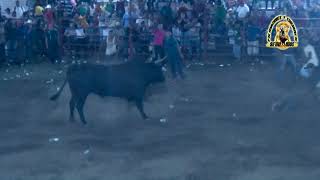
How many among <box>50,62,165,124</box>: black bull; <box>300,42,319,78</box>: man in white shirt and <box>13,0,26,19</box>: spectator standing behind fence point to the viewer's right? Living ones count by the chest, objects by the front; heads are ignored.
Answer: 1

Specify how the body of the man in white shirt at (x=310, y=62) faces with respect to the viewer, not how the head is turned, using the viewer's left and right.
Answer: facing to the left of the viewer

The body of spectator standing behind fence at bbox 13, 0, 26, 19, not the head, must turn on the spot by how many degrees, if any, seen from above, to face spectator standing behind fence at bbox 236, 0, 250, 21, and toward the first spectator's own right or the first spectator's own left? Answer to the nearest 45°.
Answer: approximately 45° to the first spectator's own left

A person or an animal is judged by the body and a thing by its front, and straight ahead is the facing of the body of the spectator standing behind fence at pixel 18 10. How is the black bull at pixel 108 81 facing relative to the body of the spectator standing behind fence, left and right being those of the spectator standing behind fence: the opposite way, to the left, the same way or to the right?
to the left

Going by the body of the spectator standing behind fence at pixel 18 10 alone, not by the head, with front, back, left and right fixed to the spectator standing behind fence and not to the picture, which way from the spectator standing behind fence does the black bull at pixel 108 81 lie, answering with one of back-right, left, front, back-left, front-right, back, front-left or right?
front

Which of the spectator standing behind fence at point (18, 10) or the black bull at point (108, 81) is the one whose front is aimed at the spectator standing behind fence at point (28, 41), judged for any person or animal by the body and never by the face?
the spectator standing behind fence at point (18, 10)

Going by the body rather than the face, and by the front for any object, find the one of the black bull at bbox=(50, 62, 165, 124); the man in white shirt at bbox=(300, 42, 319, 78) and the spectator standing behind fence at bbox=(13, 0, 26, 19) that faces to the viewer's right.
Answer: the black bull

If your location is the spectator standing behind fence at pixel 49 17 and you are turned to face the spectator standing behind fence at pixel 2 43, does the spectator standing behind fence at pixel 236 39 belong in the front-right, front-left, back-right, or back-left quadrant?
back-left

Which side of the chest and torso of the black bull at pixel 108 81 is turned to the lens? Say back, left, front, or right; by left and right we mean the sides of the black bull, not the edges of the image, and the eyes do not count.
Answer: right

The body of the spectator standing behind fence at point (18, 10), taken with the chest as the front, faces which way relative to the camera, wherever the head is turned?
toward the camera
